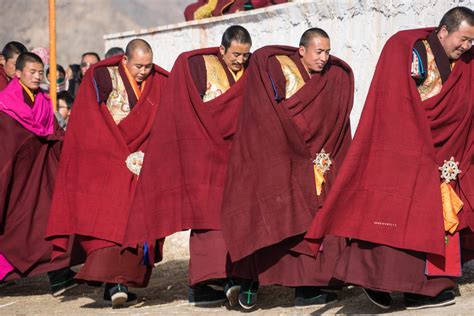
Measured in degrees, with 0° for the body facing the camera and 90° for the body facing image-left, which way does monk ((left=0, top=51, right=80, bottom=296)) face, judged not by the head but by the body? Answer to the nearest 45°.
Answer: approximately 315°

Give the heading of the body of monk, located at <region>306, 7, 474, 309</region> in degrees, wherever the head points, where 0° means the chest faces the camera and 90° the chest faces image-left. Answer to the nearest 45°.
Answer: approximately 315°

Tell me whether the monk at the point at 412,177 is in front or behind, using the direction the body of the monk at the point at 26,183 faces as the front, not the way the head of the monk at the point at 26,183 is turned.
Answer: in front

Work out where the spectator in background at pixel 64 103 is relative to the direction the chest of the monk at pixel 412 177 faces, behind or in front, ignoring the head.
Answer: behind

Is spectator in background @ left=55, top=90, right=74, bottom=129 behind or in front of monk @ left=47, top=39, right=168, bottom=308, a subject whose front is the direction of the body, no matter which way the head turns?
behind

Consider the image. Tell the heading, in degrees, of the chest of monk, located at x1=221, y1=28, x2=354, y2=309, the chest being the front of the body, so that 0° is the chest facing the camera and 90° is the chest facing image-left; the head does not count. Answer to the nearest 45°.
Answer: approximately 315°

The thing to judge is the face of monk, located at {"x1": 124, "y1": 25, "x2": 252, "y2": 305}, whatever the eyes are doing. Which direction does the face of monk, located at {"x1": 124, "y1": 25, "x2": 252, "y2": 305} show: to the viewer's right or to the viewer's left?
to the viewer's right

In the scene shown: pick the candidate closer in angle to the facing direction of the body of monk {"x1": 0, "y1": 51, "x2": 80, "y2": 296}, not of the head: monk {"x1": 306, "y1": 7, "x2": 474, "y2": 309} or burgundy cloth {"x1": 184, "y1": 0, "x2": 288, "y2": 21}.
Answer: the monk

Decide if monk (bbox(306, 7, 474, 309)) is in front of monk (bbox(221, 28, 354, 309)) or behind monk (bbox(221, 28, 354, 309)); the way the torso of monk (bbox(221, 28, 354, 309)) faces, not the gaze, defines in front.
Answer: in front

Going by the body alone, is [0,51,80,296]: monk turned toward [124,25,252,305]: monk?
yes
